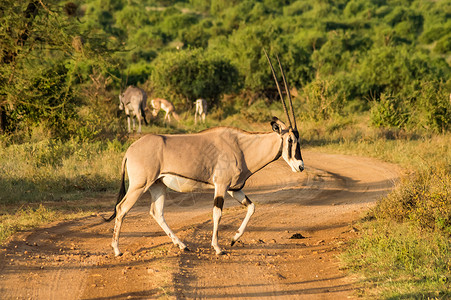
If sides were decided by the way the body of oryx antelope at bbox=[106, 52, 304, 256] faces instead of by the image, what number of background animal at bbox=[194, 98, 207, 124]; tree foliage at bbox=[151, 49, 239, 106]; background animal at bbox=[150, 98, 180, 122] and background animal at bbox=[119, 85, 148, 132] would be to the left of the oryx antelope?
4

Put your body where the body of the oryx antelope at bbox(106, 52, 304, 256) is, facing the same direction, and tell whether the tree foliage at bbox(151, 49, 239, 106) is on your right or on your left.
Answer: on your left

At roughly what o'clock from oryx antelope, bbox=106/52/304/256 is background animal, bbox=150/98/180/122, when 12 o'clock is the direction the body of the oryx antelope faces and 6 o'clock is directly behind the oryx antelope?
The background animal is roughly at 9 o'clock from the oryx antelope.

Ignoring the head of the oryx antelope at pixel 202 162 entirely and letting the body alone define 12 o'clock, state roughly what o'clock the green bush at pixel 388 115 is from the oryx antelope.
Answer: The green bush is roughly at 10 o'clock from the oryx antelope.

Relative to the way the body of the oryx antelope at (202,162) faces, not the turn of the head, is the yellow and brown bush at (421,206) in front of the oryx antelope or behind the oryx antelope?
in front

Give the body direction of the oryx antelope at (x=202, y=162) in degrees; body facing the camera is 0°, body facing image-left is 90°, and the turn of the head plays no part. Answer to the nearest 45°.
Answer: approximately 270°

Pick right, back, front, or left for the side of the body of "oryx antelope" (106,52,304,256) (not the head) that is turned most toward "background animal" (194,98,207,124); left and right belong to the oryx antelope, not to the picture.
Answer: left

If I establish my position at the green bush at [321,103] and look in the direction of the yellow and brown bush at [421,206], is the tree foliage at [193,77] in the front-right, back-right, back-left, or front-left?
back-right

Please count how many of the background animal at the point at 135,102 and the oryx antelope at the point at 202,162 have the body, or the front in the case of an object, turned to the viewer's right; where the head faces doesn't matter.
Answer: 1

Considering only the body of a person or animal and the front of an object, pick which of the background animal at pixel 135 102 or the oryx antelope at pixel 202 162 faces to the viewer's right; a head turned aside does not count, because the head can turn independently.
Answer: the oryx antelope
